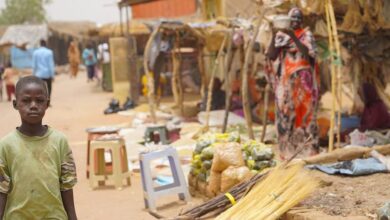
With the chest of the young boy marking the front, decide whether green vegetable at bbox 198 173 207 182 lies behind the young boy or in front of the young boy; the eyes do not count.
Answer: behind

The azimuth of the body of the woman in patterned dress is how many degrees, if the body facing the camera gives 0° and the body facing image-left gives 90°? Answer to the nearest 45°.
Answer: approximately 0°

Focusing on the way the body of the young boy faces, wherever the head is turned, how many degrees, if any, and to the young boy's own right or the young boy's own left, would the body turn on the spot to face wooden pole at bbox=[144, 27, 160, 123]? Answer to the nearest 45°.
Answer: approximately 180°

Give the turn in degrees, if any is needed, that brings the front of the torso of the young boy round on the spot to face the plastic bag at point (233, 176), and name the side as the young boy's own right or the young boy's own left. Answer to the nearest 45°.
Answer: approximately 135° to the young boy's own left

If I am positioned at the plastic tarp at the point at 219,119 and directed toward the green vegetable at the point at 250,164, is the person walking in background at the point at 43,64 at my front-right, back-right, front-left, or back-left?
back-right

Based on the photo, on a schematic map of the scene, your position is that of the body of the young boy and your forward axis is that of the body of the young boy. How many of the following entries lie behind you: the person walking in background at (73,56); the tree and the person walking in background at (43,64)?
3

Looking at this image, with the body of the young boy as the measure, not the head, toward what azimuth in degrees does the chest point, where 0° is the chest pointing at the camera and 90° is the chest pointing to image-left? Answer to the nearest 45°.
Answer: approximately 0°
